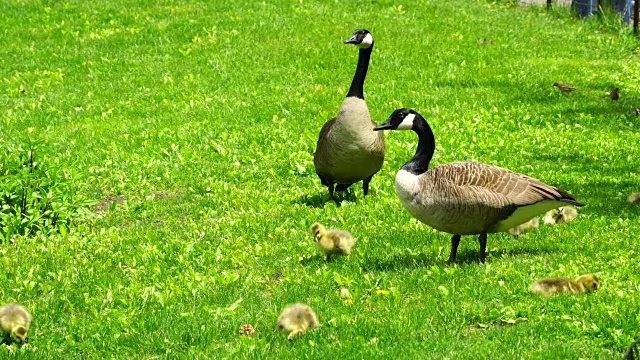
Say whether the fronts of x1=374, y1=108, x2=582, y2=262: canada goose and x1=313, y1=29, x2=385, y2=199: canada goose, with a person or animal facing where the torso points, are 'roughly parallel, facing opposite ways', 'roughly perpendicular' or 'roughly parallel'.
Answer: roughly perpendicular

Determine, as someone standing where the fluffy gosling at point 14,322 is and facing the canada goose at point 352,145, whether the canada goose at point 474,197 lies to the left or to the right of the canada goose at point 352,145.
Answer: right

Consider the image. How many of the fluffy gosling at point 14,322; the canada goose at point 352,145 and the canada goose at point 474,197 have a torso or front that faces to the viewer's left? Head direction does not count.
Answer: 1

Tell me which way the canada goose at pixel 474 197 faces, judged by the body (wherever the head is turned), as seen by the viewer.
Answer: to the viewer's left

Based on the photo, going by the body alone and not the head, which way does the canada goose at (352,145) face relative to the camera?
toward the camera

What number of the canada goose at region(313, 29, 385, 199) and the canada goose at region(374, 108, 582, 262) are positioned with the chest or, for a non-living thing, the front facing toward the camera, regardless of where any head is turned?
1

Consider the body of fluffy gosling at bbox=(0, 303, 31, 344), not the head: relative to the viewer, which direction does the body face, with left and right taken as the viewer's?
facing the viewer and to the right of the viewer

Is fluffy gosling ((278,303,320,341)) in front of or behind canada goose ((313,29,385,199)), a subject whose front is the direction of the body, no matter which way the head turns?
in front

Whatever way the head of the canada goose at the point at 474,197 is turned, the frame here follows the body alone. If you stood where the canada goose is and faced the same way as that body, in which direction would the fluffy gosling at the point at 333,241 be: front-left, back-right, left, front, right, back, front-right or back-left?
front

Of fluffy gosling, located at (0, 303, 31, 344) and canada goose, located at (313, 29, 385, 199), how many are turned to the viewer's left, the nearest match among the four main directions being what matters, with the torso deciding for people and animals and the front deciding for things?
0

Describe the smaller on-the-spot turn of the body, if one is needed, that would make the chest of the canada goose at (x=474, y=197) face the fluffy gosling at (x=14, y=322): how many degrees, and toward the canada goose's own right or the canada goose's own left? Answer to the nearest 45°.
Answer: approximately 45° to the canada goose's own left
